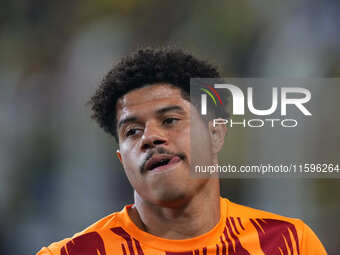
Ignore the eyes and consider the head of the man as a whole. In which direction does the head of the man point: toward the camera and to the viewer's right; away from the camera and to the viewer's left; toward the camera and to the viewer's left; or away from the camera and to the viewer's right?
toward the camera and to the viewer's left

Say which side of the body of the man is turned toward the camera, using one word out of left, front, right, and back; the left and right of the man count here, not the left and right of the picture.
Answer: front
